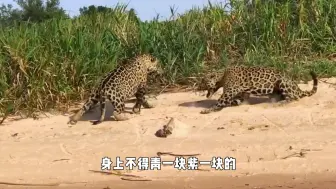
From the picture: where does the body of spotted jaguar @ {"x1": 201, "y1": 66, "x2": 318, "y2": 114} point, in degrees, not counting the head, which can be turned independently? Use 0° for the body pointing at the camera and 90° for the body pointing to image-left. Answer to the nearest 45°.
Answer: approximately 90°

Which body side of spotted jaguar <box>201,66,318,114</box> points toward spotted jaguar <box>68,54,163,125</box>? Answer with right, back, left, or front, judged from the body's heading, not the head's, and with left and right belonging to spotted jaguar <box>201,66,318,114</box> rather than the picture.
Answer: front
